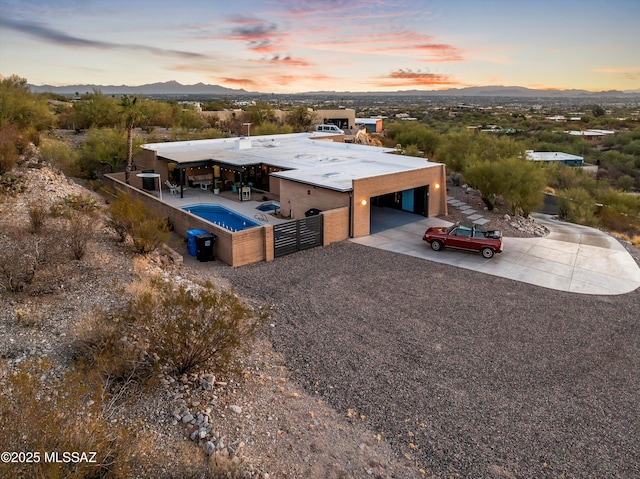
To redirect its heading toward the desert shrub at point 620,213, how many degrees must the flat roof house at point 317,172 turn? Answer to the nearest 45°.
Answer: approximately 45° to its left

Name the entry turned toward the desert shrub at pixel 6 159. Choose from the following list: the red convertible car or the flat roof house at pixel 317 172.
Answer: the red convertible car

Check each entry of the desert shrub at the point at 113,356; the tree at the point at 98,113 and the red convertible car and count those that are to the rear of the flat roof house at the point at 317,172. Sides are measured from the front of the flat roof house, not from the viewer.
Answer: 1

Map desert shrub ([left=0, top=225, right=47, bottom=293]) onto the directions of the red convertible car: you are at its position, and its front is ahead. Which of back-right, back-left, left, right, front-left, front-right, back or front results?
front-left

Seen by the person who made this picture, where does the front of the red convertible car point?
facing to the left of the viewer

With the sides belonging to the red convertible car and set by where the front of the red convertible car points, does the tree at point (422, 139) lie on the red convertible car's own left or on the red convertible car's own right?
on the red convertible car's own right

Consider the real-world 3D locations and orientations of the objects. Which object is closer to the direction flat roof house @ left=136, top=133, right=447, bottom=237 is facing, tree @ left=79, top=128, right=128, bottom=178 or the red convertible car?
the red convertible car

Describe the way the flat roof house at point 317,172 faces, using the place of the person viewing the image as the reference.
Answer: facing the viewer and to the right of the viewer

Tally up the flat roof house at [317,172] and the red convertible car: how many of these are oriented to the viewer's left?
1

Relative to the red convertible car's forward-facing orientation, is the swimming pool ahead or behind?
ahead
